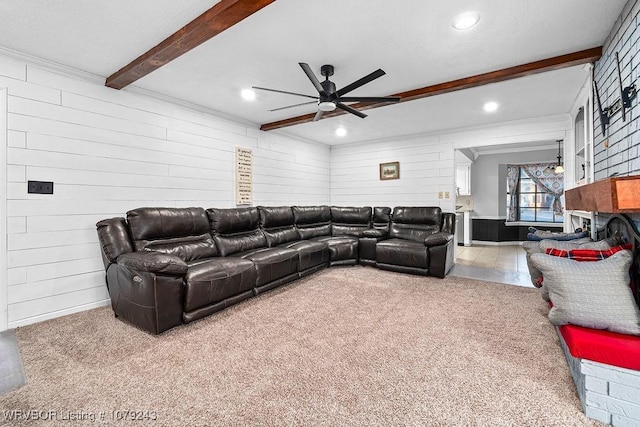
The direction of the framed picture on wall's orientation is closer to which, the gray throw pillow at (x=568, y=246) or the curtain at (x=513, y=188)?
the gray throw pillow

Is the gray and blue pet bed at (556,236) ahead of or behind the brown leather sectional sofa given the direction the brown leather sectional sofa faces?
ahead

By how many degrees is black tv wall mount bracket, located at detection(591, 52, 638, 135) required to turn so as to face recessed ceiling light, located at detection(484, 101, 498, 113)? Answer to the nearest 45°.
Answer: approximately 90° to its right

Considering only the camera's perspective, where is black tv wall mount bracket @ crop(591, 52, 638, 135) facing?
facing the viewer and to the left of the viewer

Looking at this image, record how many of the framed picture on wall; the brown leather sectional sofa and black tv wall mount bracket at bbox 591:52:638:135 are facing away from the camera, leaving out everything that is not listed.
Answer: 0

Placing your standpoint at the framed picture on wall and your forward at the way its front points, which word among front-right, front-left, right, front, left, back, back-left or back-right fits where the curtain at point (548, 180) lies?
back-left

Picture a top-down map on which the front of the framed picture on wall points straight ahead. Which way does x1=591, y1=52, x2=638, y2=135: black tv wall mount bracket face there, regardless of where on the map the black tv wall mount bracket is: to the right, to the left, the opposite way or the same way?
to the right

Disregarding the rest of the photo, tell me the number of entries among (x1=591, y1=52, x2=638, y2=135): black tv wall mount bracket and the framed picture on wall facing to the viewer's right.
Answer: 0

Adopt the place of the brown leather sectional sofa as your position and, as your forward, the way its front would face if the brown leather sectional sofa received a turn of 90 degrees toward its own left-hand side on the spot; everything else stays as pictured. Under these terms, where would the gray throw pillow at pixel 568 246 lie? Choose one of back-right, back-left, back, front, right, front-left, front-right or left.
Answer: right

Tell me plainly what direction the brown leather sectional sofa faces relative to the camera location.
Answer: facing the viewer and to the right of the viewer

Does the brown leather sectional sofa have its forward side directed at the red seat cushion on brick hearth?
yes

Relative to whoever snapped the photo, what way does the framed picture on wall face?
facing the viewer

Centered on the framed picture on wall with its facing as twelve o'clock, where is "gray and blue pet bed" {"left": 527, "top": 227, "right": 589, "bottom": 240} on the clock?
The gray and blue pet bed is roughly at 11 o'clock from the framed picture on wall.

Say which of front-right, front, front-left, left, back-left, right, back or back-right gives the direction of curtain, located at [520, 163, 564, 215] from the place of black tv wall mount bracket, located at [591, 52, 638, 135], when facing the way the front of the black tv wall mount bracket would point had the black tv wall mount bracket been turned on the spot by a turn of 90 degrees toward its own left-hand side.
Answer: back-left

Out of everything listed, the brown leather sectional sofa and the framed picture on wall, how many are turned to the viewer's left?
0
